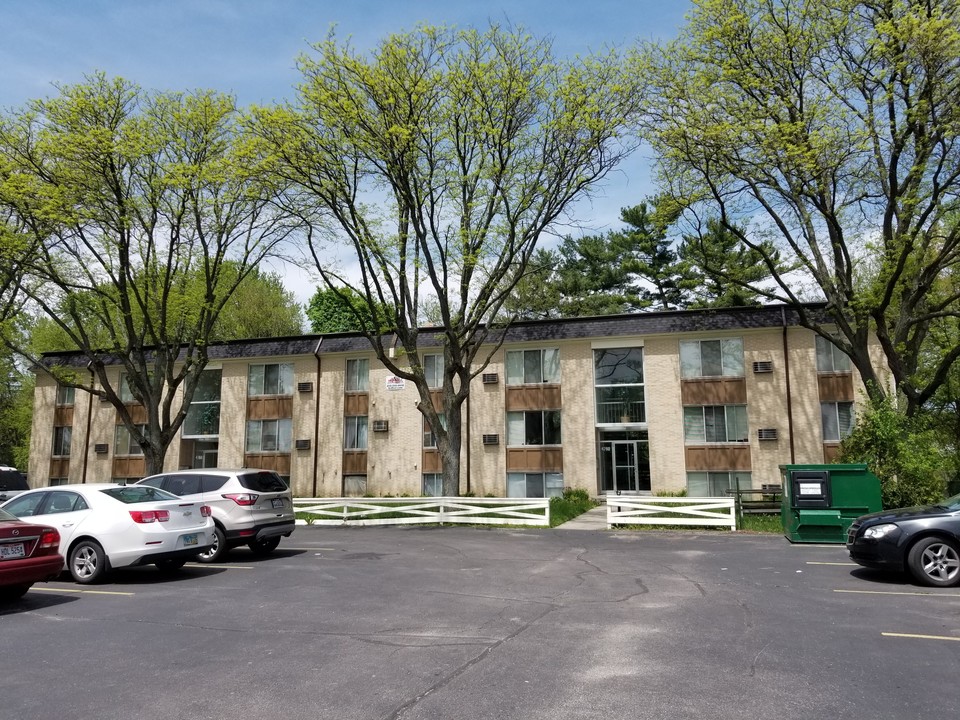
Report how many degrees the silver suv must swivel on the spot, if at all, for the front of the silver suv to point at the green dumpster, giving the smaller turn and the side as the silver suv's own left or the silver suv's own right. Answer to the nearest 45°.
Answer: approximately 135° to the silver suv's own right

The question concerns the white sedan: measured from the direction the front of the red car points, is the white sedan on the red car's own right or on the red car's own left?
on the red car's own right

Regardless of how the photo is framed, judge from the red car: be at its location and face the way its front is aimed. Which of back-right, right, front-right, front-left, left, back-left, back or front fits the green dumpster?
back-right

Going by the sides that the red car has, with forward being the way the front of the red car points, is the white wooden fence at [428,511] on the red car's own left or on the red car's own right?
on the red car's own right

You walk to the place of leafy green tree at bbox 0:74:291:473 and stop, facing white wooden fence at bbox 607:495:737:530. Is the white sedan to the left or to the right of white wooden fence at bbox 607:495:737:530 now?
right

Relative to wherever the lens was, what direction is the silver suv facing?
facing away from the viewer and to the left of the viewer

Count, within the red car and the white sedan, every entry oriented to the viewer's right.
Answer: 0

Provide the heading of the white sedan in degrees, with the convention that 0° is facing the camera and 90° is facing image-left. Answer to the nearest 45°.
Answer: approximately 135°

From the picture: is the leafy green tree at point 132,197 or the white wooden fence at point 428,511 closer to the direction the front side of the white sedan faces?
the leafy green tree

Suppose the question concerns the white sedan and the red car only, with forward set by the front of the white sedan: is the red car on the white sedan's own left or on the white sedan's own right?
on the white sedan's own left

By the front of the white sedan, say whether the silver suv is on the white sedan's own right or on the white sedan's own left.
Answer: on the white sedan's own right

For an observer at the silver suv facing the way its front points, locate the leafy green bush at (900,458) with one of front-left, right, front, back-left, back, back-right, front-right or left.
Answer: back-right

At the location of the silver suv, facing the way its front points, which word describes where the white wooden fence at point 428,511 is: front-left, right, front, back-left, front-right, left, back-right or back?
right

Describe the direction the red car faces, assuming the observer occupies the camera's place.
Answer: facing away from the viewer and to the left of the viewer
